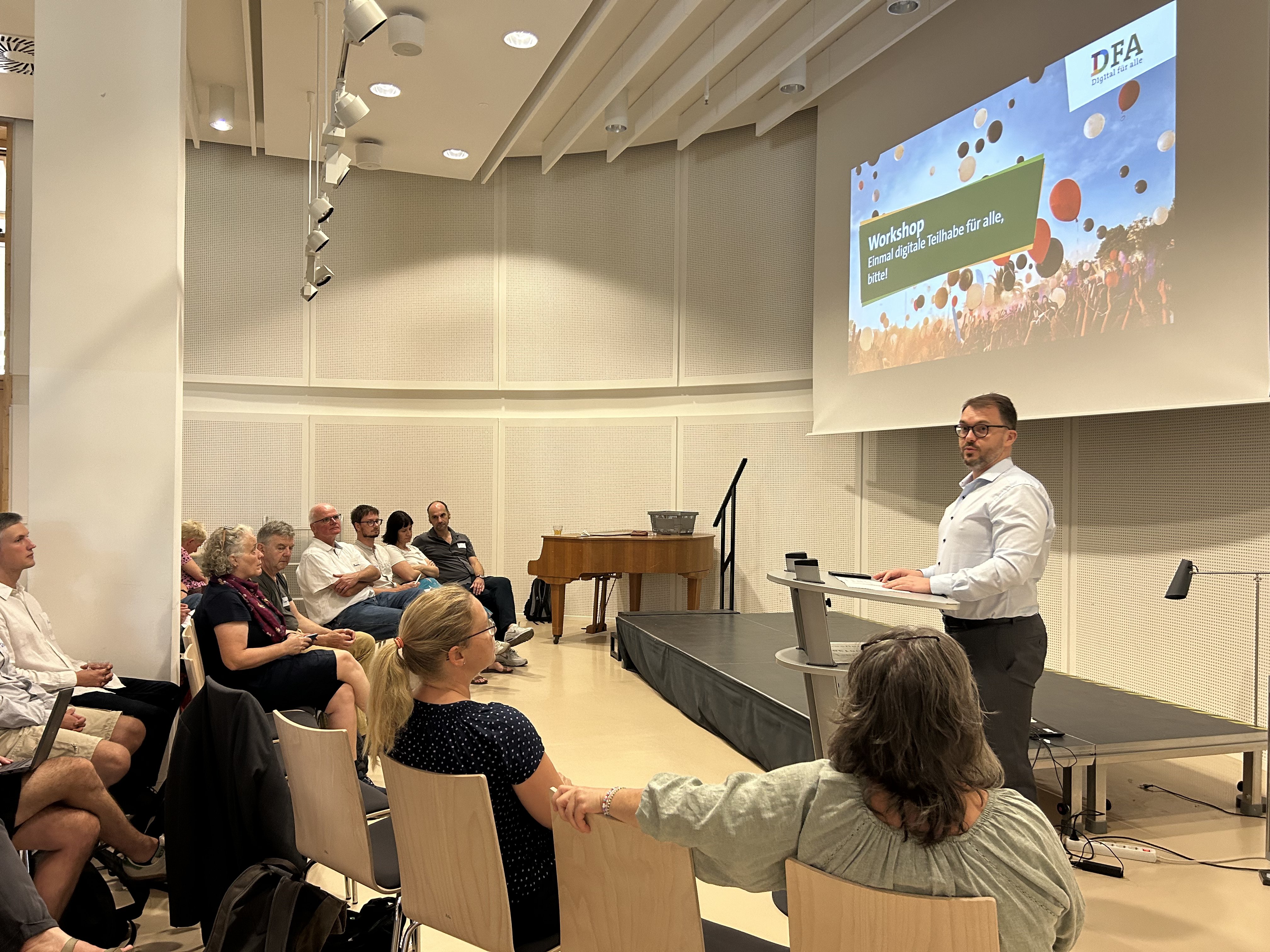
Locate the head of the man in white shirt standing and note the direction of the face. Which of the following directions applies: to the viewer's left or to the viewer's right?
to the viewer's left

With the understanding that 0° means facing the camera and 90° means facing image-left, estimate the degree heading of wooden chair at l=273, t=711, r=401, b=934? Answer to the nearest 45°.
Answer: approximately 225°

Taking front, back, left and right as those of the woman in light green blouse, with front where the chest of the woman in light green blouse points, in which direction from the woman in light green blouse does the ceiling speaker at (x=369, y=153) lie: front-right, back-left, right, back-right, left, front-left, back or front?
front-left

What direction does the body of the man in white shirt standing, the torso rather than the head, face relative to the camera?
to the viewer's left

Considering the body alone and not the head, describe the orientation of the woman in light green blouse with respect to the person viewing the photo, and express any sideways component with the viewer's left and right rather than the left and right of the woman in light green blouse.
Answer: facing away from the viewer

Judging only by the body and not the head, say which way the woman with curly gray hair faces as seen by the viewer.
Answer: to the viewer's right

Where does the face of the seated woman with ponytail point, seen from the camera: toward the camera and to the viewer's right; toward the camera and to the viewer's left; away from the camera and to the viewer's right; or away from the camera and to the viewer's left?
away from the camera and to the viewer's right

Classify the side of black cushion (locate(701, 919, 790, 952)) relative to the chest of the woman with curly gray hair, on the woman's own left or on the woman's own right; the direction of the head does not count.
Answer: on the woman's own right

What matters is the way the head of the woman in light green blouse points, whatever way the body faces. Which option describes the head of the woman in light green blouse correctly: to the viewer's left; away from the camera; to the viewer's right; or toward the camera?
away from the camera

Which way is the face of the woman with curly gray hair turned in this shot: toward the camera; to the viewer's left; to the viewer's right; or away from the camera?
to the viewer's right
